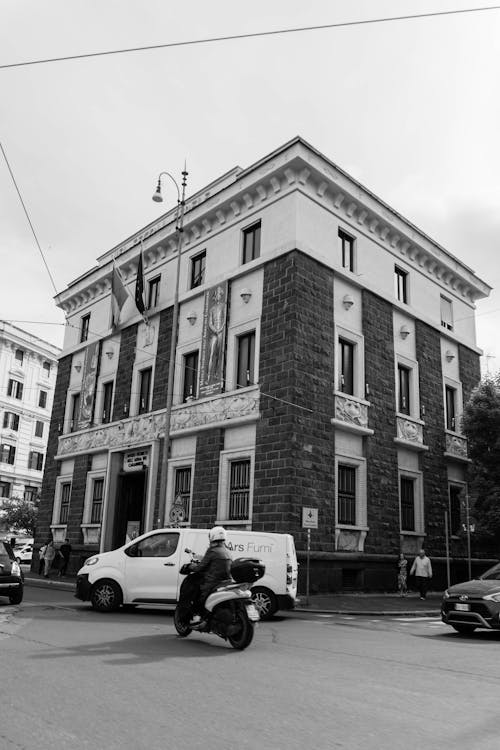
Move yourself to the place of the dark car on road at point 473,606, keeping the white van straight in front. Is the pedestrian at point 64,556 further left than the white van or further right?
right

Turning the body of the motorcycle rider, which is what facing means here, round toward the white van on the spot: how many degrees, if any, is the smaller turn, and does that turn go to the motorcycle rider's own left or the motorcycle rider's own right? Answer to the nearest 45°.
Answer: approximately 45° to the motorcycle rider's own right

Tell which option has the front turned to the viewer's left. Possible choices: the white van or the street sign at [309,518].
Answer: the white van

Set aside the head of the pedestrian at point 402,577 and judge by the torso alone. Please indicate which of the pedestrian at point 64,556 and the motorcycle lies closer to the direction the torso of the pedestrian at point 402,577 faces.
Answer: the motorcycle

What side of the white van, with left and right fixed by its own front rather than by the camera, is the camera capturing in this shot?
left
